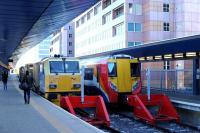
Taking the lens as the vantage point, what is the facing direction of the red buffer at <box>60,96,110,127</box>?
facing away from the viewer and to the left of the viewer

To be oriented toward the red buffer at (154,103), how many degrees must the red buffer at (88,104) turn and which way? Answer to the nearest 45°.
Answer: approximately 135° to its right

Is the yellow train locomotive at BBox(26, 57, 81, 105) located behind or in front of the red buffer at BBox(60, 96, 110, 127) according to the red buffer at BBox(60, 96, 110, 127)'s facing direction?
in front

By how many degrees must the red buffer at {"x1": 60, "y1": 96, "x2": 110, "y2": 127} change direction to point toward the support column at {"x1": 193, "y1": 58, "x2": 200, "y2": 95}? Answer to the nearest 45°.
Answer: approximately 90° to its right
